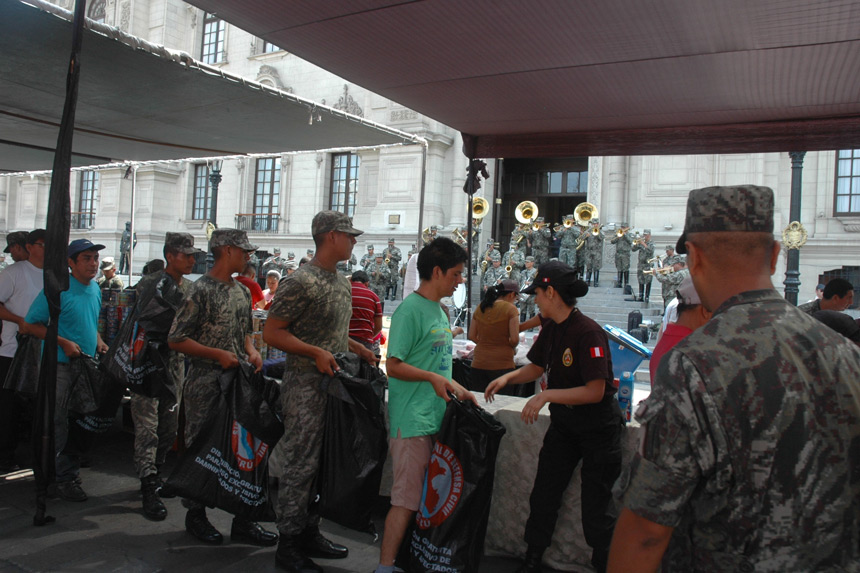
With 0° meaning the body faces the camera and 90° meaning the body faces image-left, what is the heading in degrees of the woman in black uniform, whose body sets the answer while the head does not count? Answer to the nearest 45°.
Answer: approximately 45°

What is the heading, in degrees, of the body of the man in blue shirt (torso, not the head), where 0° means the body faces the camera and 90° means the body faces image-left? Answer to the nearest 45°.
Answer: approximately 315°

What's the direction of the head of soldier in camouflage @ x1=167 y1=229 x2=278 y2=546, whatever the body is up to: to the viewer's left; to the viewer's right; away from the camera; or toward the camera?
to the viewer's right

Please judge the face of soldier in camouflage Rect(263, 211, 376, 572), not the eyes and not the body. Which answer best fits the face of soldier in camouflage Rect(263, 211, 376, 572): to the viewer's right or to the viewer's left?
to the viewer's right

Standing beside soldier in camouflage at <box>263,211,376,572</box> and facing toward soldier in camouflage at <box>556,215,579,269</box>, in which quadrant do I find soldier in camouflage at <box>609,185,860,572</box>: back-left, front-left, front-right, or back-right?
back-right

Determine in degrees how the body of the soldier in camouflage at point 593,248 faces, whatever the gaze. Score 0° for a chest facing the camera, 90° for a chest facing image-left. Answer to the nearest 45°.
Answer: approximately 0°

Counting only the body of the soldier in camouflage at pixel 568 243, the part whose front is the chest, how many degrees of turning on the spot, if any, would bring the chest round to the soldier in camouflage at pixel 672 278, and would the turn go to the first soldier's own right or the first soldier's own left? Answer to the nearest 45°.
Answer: approximately 45° to the first soldier's own left

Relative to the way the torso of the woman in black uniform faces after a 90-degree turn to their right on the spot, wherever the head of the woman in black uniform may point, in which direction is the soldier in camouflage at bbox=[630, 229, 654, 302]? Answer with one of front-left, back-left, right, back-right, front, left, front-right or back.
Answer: front-right

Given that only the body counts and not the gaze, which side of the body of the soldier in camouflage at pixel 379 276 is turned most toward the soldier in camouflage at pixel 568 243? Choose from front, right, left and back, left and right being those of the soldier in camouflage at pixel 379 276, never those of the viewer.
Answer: left
